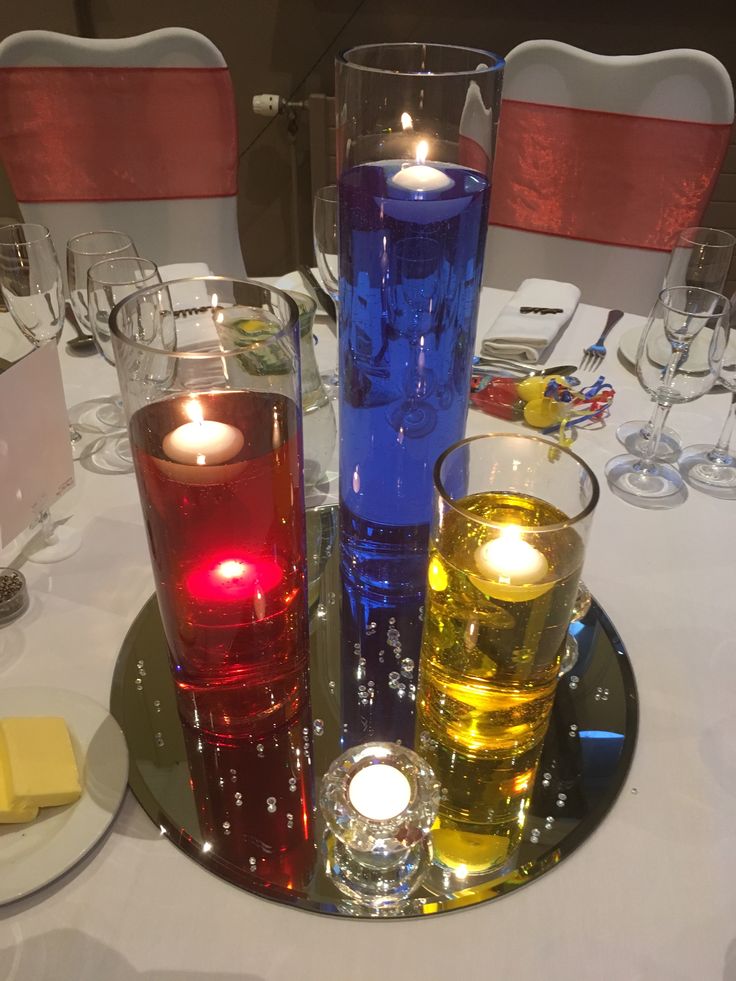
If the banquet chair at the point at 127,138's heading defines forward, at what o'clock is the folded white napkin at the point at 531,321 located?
The folded white napkin is roughly at 11 o'clock from the banquet chair.

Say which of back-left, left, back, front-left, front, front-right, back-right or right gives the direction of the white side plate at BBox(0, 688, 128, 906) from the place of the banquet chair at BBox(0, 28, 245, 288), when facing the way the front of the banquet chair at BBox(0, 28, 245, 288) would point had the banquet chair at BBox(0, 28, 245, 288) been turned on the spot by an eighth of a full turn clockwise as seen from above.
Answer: front-left

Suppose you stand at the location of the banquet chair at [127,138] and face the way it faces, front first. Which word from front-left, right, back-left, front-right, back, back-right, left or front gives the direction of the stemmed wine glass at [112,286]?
front

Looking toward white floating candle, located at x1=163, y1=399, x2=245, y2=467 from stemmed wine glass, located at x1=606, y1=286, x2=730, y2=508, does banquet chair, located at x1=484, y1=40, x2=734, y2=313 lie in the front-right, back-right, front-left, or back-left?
back-right

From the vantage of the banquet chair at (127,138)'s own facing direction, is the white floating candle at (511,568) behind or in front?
in front

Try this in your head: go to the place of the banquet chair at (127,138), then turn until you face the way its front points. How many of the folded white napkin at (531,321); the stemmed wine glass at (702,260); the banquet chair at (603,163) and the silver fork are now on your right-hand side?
0

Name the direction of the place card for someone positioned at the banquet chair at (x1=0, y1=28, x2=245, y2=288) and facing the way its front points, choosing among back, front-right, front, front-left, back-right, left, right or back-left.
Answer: front

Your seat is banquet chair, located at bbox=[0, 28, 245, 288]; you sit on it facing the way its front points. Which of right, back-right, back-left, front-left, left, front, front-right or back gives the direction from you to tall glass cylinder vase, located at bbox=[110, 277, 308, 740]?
front

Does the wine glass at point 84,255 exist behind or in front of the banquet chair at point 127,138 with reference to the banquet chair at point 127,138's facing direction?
in front

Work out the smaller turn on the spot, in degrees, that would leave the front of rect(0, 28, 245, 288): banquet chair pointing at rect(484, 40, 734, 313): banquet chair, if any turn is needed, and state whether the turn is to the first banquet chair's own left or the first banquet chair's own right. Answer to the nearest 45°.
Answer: approximately 90° to the first banquet chair's own left

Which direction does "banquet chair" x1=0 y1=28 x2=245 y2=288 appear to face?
toward the camera

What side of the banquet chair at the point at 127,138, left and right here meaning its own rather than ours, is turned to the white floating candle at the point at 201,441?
front

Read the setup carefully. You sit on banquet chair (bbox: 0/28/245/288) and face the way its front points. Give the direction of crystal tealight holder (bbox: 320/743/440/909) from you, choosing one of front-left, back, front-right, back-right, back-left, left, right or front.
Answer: front

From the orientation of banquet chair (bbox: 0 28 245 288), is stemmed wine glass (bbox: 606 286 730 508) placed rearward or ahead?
ahead

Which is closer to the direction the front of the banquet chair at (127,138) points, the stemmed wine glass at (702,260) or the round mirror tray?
the round mirror tray

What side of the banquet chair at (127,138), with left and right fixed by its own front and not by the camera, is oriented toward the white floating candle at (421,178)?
front

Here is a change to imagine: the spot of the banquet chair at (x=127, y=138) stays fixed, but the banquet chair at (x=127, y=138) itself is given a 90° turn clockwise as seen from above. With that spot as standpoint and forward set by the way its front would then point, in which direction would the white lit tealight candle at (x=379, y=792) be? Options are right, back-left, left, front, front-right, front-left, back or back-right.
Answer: left
